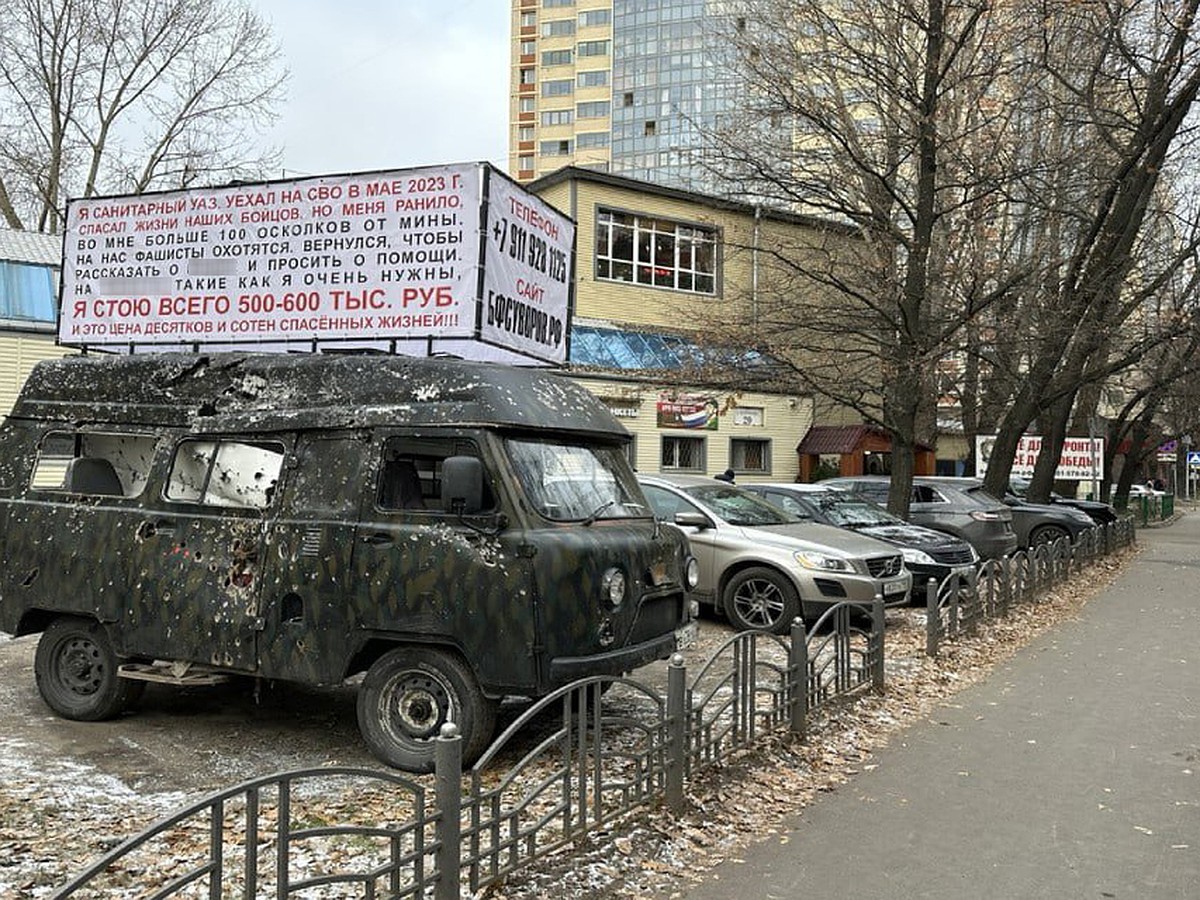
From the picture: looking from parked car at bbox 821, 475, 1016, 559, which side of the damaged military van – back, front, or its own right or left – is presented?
left

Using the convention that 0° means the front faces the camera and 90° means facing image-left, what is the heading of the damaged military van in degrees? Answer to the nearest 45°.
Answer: approximately 315°

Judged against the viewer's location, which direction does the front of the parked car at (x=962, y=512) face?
facing away from the viewer and to the left of the viewer

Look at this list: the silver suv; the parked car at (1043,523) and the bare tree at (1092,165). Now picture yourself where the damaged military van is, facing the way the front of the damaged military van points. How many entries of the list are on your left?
3

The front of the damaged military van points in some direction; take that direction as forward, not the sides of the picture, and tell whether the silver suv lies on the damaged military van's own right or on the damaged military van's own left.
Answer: on the damaged military van's own left

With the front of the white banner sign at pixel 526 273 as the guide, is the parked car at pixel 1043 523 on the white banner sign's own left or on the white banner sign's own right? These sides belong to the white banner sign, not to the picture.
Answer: on the white banner sign's own left

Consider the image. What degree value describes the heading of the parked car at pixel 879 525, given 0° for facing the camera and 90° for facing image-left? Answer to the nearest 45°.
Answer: approximately 315°
